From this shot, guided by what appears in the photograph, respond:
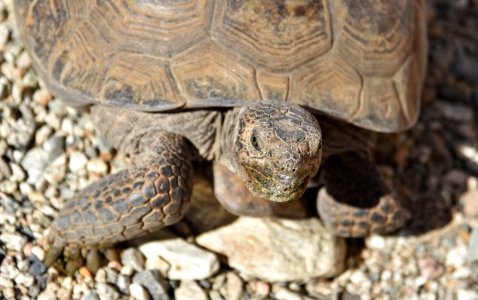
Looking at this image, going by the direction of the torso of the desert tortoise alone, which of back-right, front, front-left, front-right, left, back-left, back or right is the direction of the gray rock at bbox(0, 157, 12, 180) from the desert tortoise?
right

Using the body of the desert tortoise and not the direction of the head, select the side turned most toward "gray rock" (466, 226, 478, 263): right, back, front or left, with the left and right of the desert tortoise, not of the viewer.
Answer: left

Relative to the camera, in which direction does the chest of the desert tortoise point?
toward the camera

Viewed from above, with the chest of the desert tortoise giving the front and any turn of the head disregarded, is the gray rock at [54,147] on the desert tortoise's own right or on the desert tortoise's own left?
on the desert tortoise's own right

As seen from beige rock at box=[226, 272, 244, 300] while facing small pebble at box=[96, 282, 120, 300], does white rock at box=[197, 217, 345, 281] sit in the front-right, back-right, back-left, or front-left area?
back-right

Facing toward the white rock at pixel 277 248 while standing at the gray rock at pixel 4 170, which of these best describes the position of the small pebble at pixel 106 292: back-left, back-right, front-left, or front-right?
front-right

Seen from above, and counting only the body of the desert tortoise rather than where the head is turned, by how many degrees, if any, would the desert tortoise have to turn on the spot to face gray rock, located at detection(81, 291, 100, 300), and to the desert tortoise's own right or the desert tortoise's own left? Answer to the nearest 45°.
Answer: approximately 45° to the desert tortoise's own right
